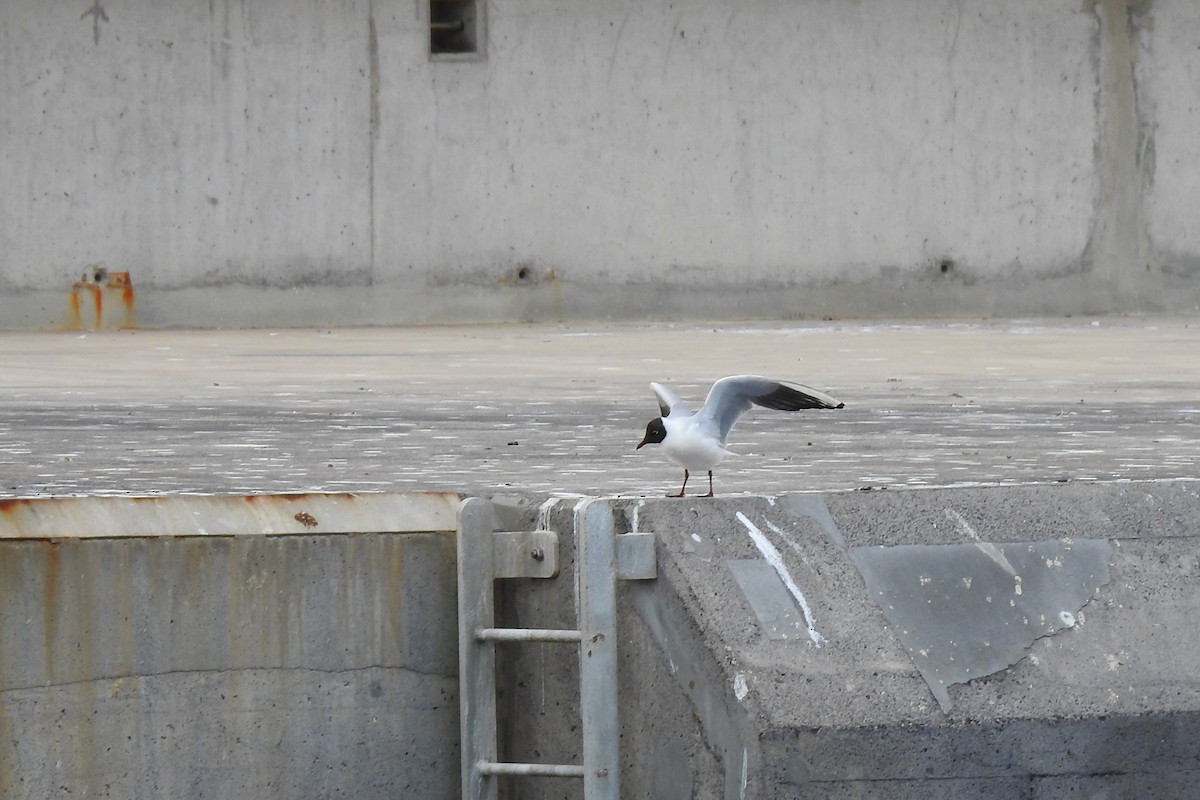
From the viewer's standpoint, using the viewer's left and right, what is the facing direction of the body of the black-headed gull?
facing the viewer and to the left of the viewer
